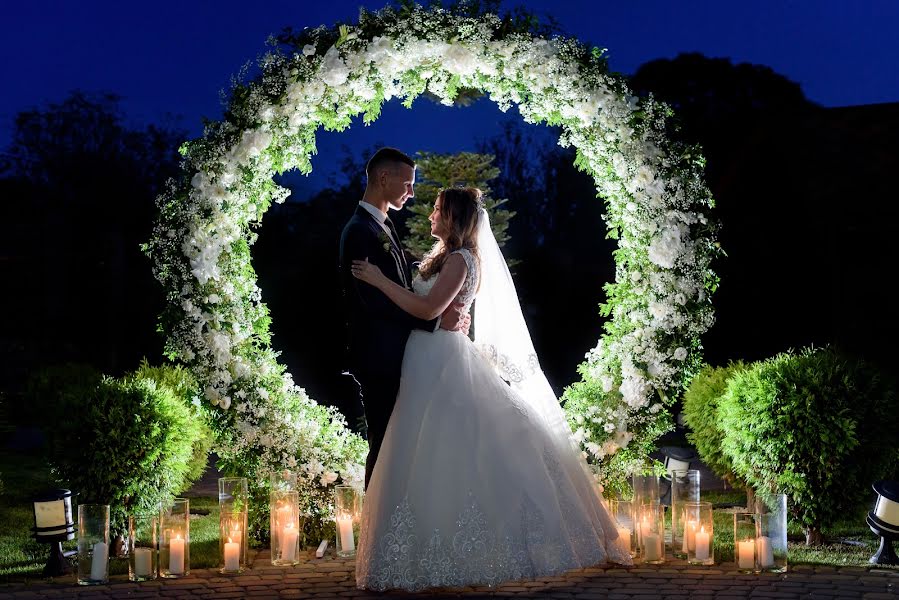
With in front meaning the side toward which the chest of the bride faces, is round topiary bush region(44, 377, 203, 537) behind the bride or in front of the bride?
in front

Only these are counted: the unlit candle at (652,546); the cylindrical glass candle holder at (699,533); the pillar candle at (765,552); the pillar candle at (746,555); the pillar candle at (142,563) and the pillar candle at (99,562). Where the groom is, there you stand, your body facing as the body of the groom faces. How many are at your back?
2

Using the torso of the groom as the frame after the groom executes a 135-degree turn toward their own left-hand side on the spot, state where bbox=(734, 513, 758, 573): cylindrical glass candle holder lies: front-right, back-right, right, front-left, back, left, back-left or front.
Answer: back-right

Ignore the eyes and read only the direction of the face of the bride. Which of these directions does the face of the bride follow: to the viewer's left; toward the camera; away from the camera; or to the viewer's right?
to the viewer's left

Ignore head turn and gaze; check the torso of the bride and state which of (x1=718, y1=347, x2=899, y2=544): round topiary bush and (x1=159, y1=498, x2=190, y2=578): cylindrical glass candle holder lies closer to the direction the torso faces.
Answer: the cylindrical glass candle holder

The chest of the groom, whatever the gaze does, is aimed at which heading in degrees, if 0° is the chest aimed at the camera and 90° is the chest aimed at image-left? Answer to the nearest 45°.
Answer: approximately 270°

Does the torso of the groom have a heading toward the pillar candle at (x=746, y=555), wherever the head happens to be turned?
yes

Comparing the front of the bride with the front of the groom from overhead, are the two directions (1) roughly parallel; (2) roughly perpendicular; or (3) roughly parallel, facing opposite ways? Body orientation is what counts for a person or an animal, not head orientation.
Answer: roughly parallel, facing opposite ways

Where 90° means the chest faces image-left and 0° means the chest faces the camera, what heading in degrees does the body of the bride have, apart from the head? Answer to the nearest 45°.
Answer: approximately 90°

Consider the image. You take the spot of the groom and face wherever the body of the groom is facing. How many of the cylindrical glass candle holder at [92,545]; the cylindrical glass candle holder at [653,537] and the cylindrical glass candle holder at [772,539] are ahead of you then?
2

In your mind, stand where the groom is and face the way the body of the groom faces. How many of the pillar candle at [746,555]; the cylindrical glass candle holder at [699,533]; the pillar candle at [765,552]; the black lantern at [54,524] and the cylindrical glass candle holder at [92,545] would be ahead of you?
3

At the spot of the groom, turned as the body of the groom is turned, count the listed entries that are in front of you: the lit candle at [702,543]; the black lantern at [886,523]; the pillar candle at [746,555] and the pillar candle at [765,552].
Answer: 4

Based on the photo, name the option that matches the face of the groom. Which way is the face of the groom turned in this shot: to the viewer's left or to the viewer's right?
to the viewer's right
